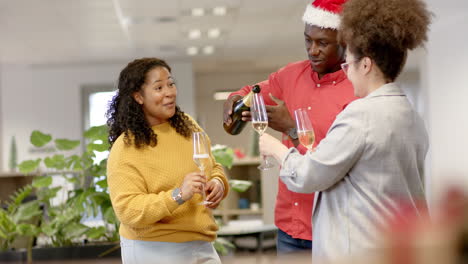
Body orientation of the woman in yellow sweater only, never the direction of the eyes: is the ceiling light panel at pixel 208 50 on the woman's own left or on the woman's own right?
on the woman's own left

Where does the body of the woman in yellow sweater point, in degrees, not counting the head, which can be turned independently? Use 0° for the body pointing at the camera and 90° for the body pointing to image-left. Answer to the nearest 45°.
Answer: approximately 315°

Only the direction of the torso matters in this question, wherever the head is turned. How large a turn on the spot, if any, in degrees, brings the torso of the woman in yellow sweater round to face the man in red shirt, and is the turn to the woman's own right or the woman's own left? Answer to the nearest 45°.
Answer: approximately 45° to the woman's own left

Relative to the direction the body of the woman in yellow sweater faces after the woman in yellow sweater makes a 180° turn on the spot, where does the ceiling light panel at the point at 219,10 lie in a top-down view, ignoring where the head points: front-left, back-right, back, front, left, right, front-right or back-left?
front-right

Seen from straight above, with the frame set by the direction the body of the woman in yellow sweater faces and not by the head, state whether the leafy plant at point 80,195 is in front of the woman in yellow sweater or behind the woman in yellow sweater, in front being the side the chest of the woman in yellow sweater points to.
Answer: behind

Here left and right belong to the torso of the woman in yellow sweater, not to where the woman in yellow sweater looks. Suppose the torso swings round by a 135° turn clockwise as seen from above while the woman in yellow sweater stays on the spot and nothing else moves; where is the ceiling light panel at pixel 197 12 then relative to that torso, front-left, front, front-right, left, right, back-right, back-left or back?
right

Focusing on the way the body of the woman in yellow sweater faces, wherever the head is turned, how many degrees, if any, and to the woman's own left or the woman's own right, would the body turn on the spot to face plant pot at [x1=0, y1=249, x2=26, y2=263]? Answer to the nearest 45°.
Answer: approximately 180°

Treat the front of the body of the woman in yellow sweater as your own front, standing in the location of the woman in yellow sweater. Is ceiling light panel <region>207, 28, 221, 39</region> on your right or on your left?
on your left
